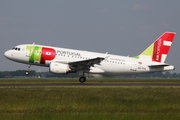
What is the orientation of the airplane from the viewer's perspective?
to the viewer's left
